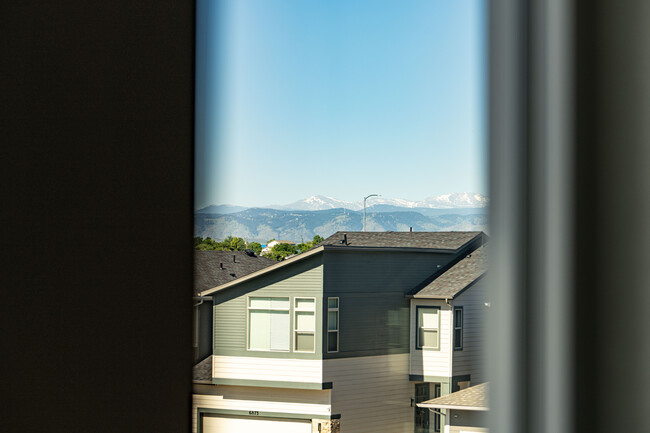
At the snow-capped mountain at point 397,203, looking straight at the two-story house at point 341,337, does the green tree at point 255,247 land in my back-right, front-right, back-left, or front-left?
front-right

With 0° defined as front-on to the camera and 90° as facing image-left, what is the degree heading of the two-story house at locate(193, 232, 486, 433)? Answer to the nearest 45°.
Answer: approximately 45°
